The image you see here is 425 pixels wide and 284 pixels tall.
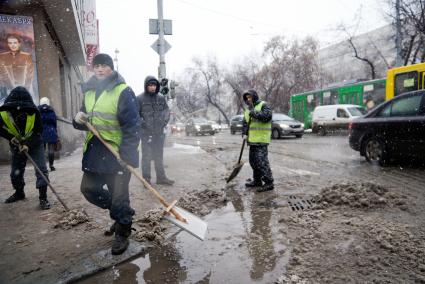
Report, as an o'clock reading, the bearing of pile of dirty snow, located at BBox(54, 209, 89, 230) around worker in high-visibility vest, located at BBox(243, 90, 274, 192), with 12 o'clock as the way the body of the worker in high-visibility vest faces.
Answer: The pile of dirty snow is roughly at 12 o'clock from the worker in high-visibility vest.

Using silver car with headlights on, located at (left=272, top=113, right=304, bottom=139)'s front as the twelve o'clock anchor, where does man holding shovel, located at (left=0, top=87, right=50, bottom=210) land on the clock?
The man holding shovel is roughly at 2 o'clock from the silver car with headlights on.

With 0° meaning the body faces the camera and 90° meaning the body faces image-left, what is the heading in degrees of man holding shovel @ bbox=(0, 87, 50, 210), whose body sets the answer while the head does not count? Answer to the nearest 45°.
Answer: approximately 0°

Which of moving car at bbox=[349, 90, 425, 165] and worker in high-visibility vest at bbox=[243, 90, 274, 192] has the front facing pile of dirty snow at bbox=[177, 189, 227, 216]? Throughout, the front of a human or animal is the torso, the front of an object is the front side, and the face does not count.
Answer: the worker in high-visibility vest

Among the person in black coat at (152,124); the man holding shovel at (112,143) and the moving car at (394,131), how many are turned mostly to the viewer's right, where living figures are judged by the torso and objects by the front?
1

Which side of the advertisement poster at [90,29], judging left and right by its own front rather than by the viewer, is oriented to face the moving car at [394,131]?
front
